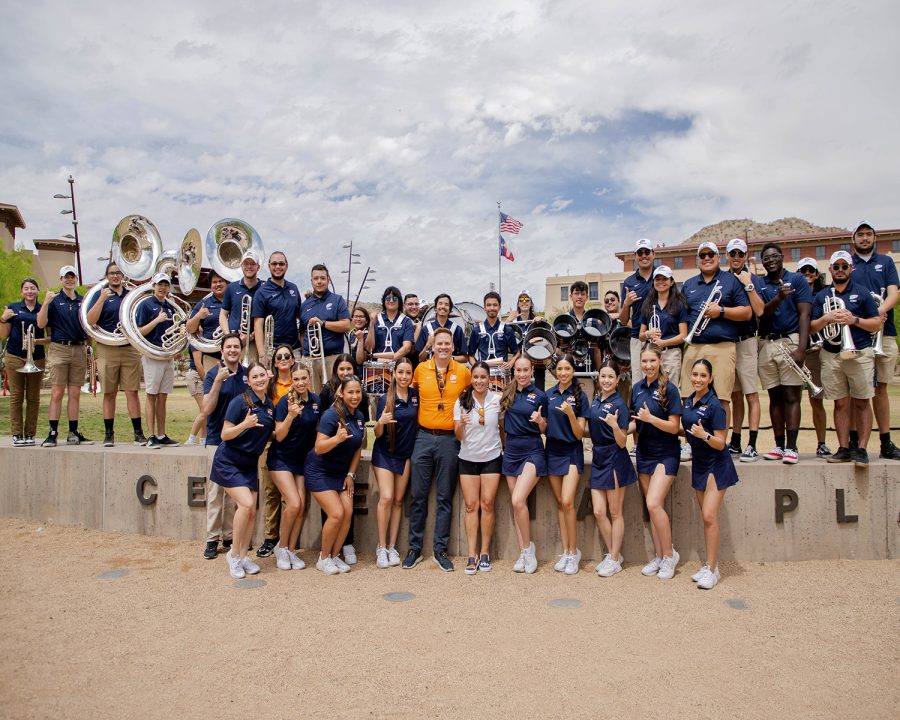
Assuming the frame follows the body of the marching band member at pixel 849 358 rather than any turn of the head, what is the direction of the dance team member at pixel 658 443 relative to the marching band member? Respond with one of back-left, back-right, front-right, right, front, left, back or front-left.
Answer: front-right

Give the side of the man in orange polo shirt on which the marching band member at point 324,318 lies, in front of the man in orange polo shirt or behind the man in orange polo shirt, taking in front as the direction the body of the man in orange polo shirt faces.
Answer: behind

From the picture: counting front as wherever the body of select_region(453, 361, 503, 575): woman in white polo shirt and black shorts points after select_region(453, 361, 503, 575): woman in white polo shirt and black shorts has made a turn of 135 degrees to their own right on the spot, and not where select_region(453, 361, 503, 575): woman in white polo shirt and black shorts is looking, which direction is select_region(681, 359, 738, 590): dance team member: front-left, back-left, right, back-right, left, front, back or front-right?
back-right

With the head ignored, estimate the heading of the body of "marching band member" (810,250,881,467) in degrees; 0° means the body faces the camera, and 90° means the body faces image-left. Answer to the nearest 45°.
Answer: approximately 0°

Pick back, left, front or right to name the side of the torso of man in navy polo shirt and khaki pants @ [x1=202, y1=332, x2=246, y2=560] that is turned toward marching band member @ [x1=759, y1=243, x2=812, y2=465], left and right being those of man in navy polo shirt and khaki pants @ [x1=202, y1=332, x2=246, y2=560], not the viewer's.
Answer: left

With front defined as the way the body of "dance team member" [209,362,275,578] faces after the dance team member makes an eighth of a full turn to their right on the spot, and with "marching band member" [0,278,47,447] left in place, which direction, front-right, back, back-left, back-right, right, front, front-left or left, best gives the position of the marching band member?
back-right

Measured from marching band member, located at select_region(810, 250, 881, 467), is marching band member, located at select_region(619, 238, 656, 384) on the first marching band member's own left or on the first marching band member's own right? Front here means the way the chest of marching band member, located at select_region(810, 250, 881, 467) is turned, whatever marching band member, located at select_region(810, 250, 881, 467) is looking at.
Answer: on the first marching band member's own right

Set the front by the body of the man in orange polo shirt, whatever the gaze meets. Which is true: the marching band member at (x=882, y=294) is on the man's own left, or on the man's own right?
on the man's own left

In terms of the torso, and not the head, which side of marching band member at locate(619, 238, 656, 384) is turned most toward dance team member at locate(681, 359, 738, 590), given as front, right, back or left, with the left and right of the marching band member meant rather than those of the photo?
front
